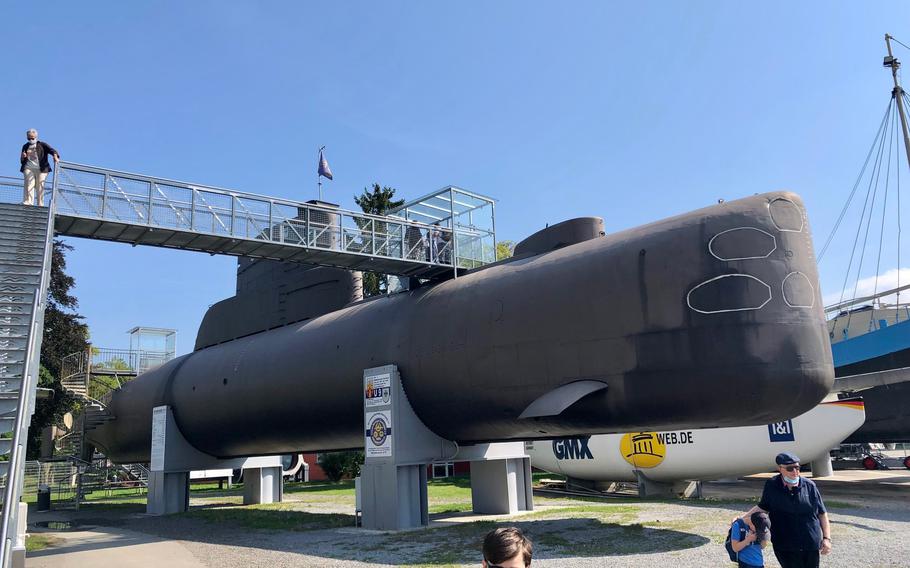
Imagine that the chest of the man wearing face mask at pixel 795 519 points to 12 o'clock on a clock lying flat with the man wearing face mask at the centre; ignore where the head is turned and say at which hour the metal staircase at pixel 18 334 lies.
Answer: The metal staircase is roughly at 3 o'clock from the man wearing face mask.

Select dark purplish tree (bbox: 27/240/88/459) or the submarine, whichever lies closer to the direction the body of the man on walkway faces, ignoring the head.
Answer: the submarine

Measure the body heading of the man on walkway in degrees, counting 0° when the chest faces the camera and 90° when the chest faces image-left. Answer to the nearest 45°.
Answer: approximately 0°

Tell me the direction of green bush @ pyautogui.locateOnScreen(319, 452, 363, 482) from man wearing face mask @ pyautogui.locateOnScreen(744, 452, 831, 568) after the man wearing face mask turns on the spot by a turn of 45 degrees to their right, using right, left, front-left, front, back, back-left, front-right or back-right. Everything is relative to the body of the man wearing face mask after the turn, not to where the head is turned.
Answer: right

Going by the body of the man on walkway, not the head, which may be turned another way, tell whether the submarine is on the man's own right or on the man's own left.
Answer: on the man's own left

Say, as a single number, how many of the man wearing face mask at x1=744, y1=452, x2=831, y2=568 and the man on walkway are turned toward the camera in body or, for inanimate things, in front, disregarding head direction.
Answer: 2

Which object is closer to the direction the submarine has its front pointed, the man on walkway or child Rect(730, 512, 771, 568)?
the child

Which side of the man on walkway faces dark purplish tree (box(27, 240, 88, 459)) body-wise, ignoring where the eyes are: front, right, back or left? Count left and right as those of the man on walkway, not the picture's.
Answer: back

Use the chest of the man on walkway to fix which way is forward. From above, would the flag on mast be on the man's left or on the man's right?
on the man's left

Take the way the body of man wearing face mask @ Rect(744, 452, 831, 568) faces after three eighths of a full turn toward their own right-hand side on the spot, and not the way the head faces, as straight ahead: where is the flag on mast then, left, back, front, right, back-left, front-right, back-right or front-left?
front
